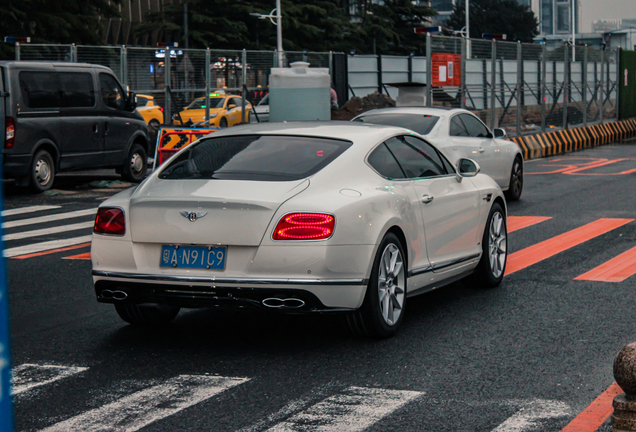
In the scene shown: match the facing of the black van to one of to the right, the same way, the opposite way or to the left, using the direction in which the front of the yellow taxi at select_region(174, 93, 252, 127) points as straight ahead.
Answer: the opposite way

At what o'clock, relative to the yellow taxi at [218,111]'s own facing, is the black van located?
The black van is roughly at 11 o'clock from the yellow taxi.

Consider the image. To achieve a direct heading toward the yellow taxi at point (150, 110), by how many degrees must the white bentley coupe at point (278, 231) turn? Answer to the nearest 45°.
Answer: approximately 45° to its left

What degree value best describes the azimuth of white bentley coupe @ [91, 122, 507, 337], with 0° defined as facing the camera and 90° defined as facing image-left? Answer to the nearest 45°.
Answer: approximately 225°

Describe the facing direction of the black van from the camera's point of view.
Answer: facing away from the viewer and to the right of the viewer

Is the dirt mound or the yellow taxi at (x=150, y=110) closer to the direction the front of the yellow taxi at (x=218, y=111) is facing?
the yellow taxi

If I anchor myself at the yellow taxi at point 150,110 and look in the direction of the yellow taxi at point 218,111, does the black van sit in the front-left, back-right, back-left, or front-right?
back-right
